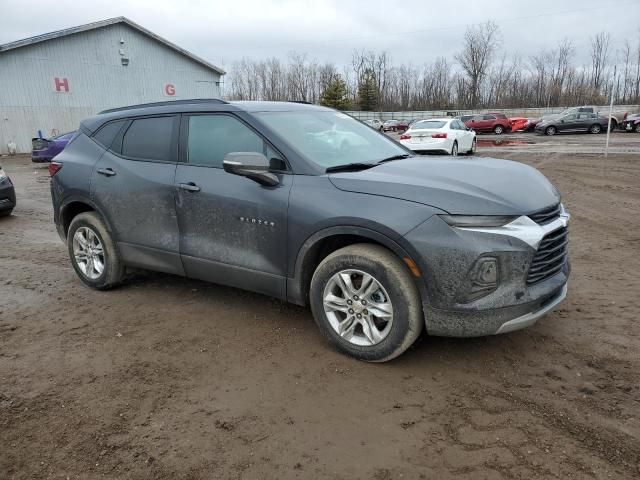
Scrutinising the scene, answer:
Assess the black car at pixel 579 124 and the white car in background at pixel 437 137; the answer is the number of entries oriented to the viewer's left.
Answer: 1

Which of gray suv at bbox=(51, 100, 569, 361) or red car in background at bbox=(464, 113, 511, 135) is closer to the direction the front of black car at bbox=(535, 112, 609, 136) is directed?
the red car in background

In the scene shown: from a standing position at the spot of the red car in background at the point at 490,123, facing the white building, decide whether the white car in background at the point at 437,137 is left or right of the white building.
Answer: left

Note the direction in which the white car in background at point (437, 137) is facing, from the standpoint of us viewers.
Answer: facing away from the viewer and to the right of the viewer

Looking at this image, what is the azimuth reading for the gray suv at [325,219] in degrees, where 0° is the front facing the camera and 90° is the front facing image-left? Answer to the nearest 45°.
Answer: approximately 315°

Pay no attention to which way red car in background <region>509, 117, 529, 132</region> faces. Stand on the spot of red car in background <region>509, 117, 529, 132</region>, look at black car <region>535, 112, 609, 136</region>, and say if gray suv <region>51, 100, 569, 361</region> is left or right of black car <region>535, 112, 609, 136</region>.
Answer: right

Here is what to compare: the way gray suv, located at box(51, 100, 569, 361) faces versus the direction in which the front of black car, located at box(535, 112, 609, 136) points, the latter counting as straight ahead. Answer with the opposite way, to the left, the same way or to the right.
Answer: the opposite way

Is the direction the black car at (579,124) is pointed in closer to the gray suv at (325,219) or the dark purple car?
the dark purple car

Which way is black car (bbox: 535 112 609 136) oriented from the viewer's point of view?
to the viewer's left

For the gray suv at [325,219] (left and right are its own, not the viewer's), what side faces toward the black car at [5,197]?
back

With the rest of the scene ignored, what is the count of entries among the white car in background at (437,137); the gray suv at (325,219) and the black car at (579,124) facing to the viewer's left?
1

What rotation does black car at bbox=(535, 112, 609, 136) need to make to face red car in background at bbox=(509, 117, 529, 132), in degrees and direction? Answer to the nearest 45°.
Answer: approximately 45° to its right

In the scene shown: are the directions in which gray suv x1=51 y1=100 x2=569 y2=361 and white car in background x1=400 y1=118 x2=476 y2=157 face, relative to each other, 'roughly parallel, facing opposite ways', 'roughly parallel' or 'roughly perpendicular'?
roughly perpendicular
